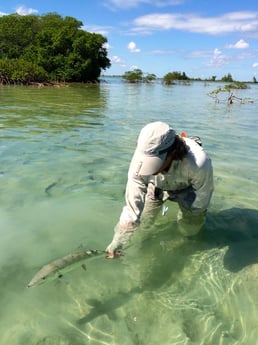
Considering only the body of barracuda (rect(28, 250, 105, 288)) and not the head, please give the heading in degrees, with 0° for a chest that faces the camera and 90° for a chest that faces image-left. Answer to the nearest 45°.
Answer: approximately 90°
